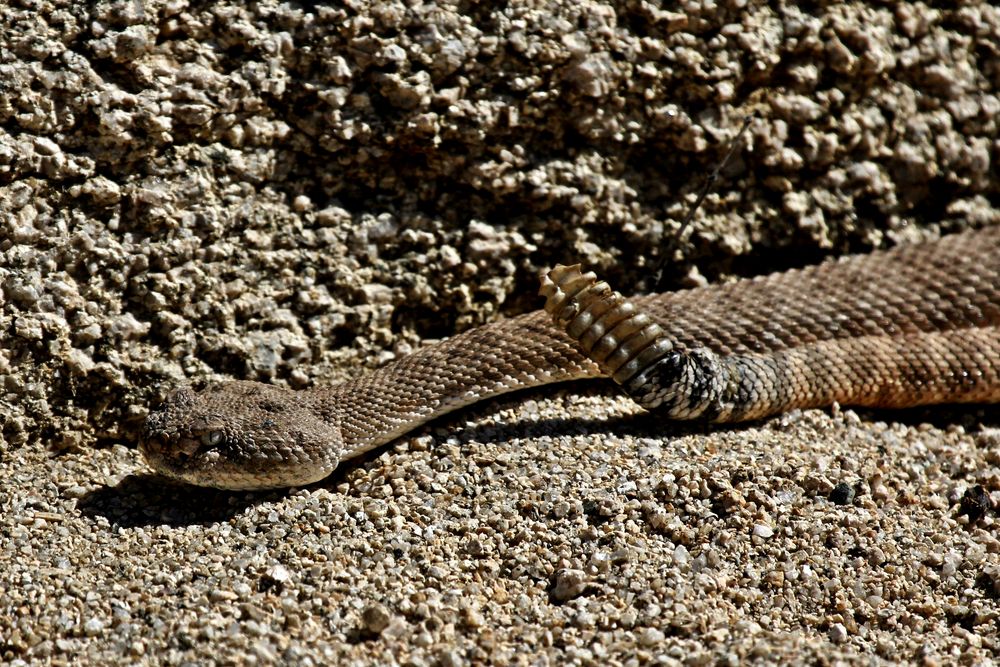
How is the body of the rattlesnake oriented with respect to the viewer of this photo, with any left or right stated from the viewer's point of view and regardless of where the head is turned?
facing to the left of the viewer

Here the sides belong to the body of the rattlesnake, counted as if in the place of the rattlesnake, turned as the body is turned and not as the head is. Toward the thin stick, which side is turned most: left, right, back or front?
right
